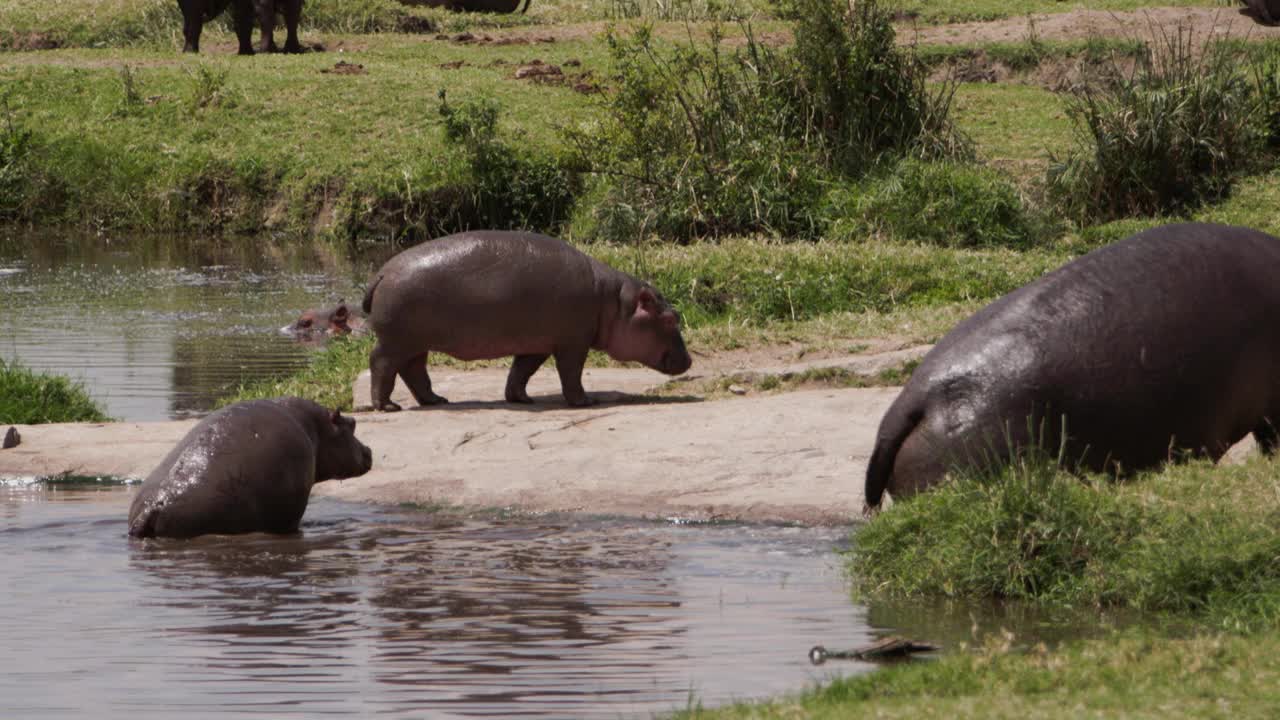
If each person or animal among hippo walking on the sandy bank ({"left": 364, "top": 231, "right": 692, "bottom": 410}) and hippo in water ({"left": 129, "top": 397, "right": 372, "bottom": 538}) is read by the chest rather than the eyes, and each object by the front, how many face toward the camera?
0

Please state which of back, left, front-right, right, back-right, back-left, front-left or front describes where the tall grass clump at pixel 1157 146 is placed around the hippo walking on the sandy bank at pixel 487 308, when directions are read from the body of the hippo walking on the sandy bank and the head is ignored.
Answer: front-left

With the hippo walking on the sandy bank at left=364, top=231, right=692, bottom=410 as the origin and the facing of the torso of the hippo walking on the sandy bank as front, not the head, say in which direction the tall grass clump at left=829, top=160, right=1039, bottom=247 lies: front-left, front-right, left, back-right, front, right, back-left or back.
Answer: front-left

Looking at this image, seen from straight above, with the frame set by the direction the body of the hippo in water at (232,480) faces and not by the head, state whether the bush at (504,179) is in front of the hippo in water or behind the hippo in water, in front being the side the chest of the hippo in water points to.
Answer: in front

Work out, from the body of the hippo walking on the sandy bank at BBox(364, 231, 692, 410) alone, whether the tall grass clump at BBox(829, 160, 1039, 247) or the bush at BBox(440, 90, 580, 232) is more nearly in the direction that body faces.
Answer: the tall grass clump

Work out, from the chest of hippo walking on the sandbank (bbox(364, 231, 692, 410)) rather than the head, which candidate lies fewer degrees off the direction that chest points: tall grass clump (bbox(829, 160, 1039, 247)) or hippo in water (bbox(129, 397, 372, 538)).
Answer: the tall grass clump

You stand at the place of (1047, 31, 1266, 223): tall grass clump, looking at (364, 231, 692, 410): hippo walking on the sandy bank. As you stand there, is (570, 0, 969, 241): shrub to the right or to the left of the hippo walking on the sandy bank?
right

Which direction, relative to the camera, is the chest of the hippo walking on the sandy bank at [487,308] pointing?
to the viewer's right

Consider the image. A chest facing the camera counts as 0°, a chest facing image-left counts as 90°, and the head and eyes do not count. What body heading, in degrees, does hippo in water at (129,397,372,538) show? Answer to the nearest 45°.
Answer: approximately 225°

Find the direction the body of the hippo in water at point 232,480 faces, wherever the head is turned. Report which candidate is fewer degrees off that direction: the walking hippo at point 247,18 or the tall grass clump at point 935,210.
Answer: the tall grass clump

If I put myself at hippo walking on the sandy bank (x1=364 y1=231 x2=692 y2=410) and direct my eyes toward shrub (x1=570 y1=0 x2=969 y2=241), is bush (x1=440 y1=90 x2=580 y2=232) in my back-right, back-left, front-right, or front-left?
front-left

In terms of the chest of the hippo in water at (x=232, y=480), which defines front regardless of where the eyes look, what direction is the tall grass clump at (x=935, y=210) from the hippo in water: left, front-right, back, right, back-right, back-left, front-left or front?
front

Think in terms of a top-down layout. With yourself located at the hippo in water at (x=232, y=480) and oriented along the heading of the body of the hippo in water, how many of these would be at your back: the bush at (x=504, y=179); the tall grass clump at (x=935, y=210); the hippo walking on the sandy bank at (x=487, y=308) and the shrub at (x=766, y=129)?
0

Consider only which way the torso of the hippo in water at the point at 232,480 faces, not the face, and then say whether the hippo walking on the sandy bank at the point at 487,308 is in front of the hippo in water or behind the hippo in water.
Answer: in front
